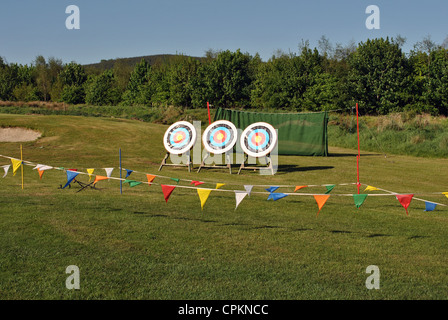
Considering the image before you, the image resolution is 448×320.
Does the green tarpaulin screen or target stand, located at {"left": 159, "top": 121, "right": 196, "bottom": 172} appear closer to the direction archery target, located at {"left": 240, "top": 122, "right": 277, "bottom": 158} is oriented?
the target stand

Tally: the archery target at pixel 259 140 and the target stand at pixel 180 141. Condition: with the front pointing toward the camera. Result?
2

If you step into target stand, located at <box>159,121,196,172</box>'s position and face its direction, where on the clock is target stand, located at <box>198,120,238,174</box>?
target stand, located at <box>198,120,238,174</box> is roughly at 9 o'clock from target stand, located at <box>159,121,196,172</box>.

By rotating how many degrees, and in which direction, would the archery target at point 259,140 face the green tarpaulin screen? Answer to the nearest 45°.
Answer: approximately 180°

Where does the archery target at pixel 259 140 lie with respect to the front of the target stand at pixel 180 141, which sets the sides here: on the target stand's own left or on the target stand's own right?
on the target stand's own left

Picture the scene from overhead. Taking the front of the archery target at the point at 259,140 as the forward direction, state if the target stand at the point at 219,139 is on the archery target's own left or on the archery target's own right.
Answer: on the archery target's own right

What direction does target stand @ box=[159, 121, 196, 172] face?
toward the camera

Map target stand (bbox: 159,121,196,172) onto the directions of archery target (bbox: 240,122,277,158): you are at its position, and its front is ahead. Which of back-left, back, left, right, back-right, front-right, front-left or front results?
right

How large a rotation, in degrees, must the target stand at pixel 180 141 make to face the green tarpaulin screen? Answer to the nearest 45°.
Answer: approximately 135° to its left

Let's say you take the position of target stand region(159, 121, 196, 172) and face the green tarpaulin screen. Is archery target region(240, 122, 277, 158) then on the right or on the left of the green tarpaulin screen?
right

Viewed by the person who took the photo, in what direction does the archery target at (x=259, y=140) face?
facing the viewer
